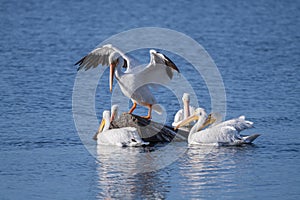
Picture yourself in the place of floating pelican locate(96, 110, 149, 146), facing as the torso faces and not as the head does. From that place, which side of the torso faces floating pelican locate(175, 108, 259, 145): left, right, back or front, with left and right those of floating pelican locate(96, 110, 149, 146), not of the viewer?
back

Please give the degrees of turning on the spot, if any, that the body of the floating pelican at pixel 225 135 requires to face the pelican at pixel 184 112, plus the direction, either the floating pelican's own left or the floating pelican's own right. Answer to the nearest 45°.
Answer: approximately 45° to the floating pelican's own right

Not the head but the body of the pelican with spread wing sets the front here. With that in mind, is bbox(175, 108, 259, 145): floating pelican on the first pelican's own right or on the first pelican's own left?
on the first pelican's own left

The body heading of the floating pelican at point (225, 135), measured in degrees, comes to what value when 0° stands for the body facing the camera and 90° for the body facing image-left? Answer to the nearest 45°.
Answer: approximately 90°

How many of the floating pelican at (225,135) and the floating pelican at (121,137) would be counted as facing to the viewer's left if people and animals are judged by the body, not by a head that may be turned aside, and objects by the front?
2

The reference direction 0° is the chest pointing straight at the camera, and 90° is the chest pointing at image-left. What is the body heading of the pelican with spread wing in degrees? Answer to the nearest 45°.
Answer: approximately 45°

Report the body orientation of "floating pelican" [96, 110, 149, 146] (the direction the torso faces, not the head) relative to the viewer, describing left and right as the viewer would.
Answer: facing to the left of the viewer

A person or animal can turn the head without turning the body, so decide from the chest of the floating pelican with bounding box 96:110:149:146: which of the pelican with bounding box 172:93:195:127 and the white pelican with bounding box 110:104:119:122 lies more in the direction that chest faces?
the white pelican

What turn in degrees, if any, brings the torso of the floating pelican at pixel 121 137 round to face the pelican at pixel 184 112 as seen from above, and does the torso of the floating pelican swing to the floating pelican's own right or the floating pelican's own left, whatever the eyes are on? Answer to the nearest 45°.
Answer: approximately 135° to the floating pelican's own right
